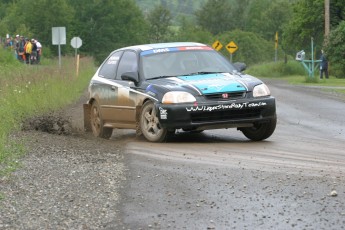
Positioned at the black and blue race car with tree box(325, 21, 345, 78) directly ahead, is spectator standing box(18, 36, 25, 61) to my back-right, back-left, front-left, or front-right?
front-left

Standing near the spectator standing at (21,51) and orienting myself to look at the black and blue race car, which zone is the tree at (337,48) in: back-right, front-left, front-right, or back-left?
front-left

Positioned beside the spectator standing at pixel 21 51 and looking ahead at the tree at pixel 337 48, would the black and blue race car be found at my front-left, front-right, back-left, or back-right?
front-right

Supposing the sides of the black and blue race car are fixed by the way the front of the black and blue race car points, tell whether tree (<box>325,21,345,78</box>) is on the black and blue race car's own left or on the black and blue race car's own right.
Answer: on the black and blue race car's own left

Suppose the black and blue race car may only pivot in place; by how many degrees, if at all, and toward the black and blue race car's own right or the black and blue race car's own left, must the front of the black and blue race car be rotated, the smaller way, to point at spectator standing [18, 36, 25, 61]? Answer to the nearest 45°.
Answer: approximately 135° to the black and blue race car's own left
